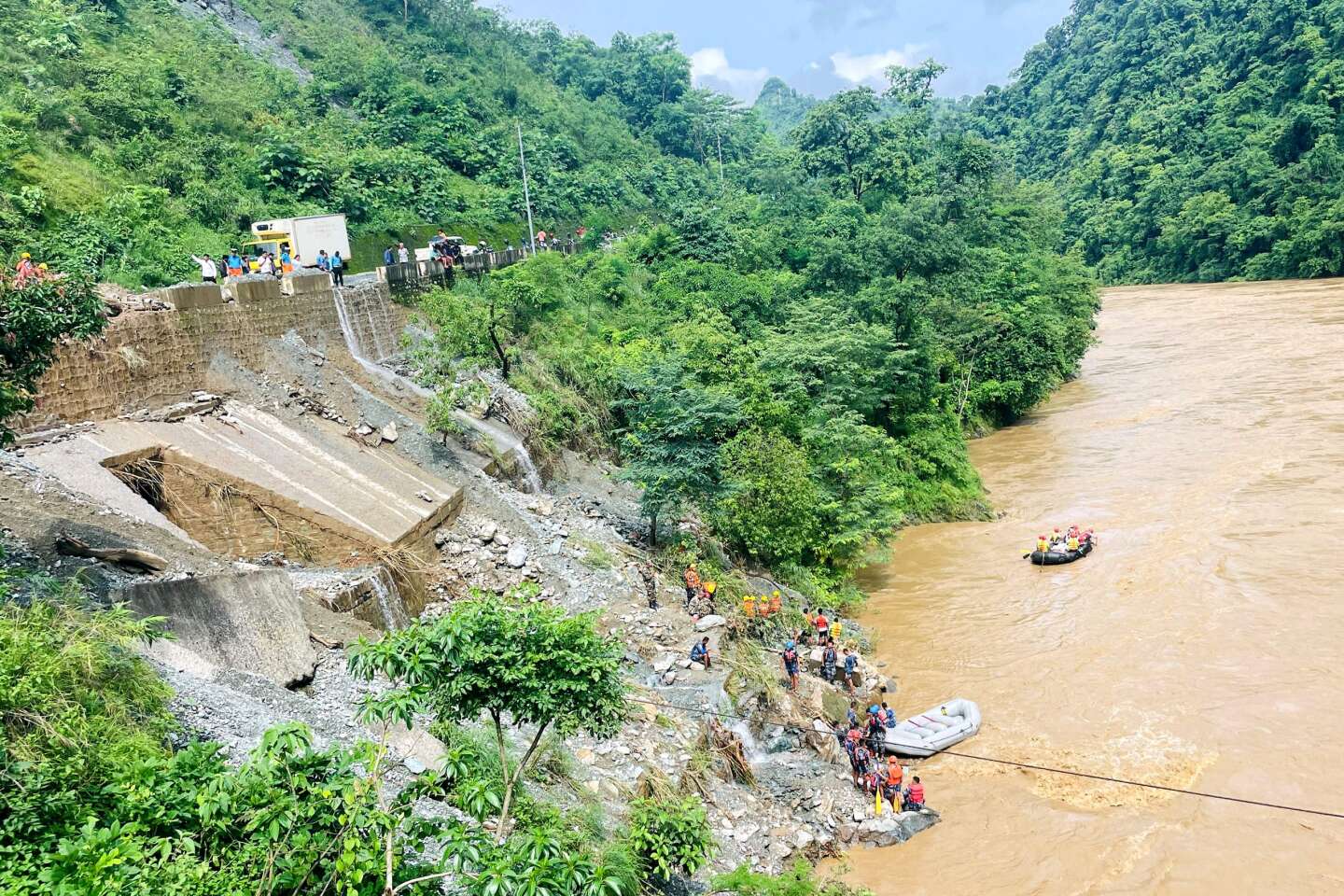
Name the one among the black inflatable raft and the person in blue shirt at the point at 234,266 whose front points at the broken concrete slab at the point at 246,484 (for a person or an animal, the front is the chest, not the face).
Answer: the person in blue shirt

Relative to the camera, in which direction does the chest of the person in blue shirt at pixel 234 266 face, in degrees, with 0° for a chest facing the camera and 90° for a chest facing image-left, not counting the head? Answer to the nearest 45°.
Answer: approximately 0°

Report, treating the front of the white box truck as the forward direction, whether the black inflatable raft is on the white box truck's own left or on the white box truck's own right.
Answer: on the white box truck's own left

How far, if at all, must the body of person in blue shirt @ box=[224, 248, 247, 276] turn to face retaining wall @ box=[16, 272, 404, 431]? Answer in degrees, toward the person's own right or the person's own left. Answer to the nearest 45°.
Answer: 0° — they already face it

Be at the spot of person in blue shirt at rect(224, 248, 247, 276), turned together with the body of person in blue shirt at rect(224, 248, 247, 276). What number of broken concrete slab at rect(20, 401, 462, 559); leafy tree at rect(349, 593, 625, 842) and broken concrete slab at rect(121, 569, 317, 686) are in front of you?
3

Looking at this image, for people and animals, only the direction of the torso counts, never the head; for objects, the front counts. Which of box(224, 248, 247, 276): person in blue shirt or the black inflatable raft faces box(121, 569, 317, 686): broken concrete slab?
the person in blue shirt
